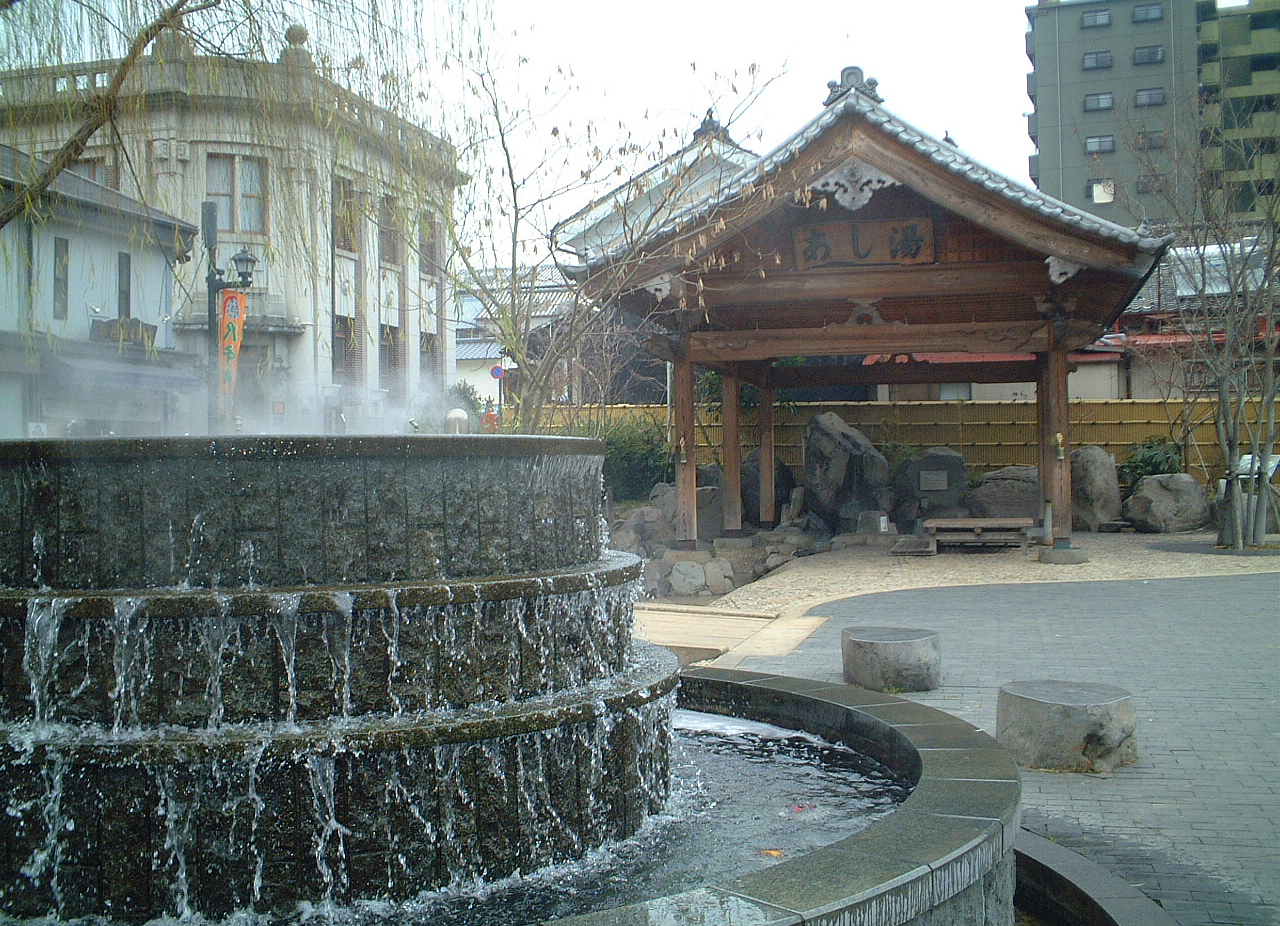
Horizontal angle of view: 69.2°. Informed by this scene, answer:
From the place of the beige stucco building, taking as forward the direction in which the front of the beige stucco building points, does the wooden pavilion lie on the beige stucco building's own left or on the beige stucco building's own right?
on the beige stucco building's own left

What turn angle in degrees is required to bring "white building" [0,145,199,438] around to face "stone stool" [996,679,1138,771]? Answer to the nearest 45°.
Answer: approximately 45° to its left

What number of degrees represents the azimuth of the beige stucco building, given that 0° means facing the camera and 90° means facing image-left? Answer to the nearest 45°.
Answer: approximately 0°

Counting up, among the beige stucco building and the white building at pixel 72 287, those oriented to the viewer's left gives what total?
0
